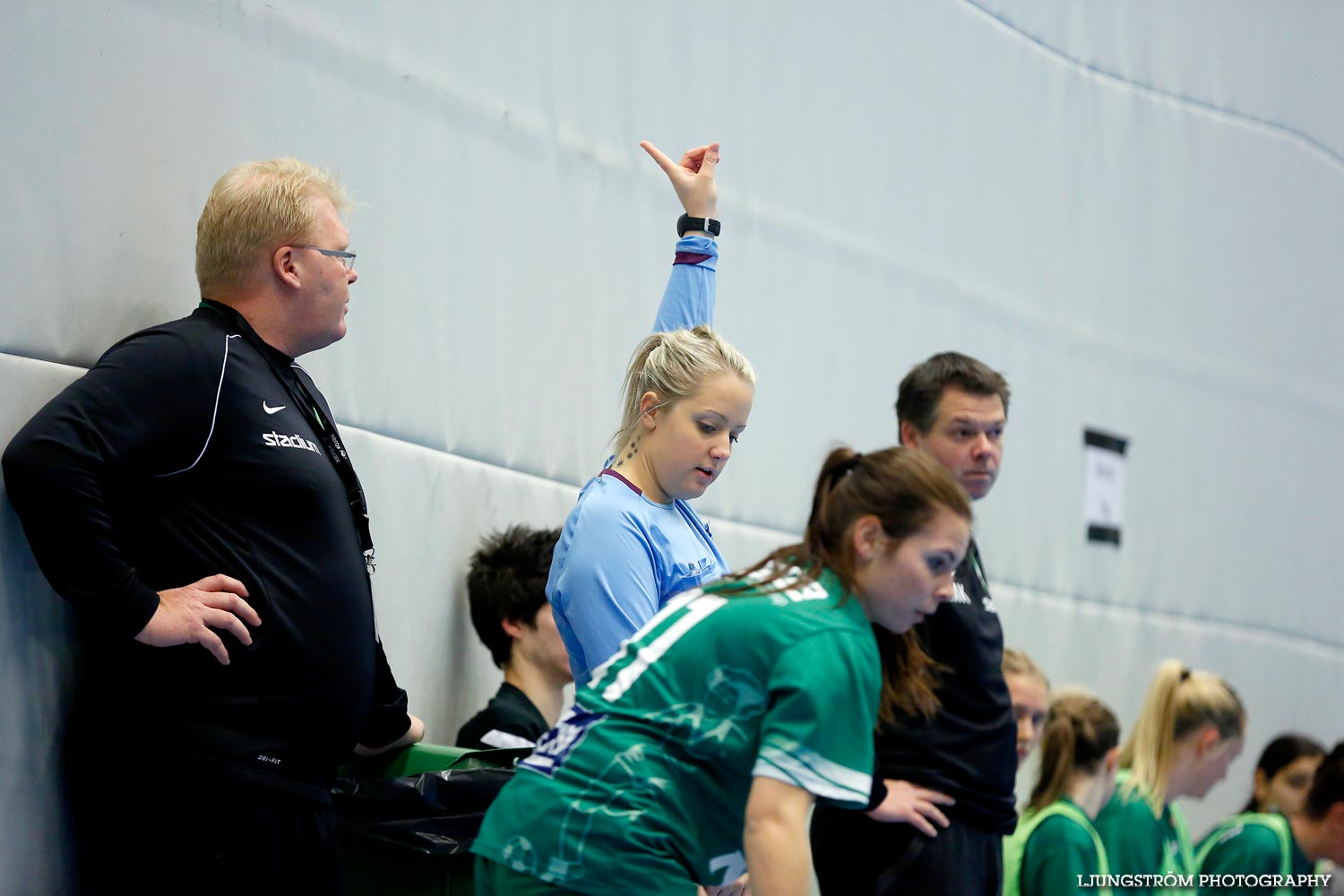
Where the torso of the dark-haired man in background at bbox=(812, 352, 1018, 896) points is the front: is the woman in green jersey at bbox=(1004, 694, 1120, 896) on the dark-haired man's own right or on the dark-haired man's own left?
on the dark-haired man's own left

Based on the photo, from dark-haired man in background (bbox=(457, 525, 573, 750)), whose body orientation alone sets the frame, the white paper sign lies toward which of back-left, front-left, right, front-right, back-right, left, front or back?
front-left

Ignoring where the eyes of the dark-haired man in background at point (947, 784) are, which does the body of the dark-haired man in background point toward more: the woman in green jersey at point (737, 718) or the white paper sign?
the woman in green jersey

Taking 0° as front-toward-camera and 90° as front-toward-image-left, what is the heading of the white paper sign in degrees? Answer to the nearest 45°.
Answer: approximately 315°

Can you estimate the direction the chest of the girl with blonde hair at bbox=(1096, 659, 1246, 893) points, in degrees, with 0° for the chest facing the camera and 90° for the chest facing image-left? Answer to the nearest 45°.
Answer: approximately 270°

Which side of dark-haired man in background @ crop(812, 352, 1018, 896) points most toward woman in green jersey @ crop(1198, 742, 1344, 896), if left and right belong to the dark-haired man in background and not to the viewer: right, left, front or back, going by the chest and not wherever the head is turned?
left

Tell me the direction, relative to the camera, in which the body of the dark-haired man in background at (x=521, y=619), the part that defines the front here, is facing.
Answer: to the viewer's right

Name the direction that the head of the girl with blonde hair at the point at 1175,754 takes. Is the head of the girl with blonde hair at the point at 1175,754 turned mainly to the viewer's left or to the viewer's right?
to the viewer's right

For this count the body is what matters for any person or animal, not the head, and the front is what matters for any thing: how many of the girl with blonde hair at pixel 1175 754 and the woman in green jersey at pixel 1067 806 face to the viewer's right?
2
